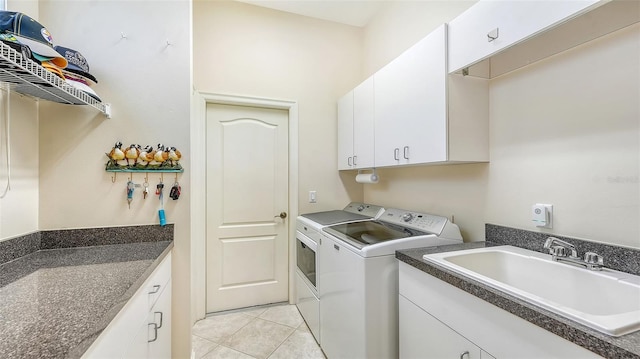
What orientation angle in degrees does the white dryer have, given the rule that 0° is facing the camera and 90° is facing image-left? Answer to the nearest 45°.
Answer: approximately 45°

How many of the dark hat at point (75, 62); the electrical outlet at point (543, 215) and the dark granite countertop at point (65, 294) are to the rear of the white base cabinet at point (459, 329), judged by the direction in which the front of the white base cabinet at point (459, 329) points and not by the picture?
1

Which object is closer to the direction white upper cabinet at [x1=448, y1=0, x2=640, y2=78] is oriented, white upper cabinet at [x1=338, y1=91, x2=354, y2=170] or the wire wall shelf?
the wire wall shelf

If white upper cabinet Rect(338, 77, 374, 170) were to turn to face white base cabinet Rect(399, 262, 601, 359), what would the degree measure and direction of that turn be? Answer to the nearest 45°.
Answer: approximately 45° to its left

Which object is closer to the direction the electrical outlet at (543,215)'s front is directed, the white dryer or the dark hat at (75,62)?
the dark hat

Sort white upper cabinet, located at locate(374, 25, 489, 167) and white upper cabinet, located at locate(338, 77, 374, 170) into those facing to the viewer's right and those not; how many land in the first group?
0

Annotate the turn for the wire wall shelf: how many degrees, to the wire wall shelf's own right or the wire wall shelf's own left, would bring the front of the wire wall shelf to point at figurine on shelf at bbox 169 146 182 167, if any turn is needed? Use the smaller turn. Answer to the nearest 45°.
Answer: approximately 45° to the wire wall shelf's own left

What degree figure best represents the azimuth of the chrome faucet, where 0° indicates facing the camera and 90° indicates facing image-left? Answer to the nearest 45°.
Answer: approximately 45°
